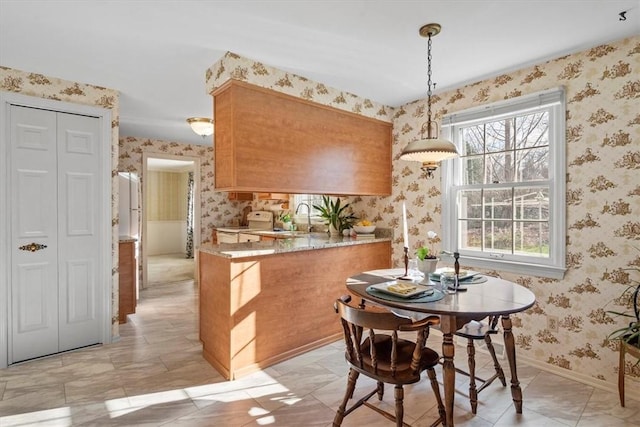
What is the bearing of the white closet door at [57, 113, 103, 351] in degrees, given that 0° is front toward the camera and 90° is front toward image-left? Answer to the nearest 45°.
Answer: approximately 315°

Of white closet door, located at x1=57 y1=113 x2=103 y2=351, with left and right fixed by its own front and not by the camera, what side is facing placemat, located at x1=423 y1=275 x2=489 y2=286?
front

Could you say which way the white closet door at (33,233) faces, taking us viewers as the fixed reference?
facing the viewer and to the right of the viewer

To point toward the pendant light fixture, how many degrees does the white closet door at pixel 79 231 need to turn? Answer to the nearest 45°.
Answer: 0° — it already faces it

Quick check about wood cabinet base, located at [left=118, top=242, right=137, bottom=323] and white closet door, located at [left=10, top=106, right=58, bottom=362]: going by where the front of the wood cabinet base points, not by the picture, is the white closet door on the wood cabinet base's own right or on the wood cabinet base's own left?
on the wood cabinet base's own right

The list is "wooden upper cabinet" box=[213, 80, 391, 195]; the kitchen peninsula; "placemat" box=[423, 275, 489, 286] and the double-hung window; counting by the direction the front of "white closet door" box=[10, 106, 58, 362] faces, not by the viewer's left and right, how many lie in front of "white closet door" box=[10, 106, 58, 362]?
4

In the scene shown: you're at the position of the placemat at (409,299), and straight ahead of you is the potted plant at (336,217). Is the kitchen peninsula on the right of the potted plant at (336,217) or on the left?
left

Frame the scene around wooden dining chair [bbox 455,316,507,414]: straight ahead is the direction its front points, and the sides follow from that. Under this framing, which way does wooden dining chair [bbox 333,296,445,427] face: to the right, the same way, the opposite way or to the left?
the opposite way

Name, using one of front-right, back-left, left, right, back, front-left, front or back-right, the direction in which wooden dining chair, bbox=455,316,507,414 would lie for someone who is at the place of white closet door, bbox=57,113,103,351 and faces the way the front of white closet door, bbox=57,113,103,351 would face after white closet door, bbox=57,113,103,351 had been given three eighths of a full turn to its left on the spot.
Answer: back-right

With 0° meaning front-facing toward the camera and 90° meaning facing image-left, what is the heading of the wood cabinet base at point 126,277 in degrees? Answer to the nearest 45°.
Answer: approximately 270°

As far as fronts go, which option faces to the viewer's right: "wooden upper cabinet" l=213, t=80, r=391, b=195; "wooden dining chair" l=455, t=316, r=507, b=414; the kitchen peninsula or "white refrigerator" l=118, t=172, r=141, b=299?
the white refrigerator

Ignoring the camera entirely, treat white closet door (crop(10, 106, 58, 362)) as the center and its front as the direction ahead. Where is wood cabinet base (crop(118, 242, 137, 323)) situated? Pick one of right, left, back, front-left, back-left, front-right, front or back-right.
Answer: left

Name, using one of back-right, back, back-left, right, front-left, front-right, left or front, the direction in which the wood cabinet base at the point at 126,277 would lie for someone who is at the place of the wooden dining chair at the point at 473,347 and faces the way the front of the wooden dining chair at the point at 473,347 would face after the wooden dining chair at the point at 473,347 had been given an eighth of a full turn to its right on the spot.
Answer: front

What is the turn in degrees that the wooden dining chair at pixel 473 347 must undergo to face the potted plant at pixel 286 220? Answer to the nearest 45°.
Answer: approximately 90° to its right

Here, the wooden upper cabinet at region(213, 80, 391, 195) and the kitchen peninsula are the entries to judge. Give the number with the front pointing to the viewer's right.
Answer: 0

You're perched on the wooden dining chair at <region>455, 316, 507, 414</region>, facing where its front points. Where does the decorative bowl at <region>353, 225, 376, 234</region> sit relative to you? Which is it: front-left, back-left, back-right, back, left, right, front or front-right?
right

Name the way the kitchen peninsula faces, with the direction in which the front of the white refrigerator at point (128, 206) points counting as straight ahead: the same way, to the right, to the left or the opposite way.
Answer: to the left
